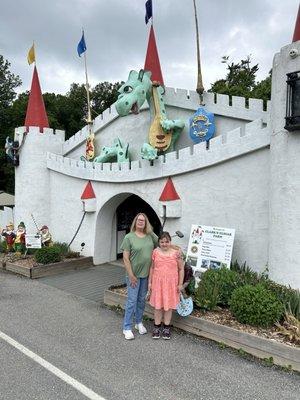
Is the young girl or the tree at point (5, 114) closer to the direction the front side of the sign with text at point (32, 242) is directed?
the young girl

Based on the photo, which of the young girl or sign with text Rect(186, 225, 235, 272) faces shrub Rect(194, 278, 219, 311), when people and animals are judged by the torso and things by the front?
the sign with text

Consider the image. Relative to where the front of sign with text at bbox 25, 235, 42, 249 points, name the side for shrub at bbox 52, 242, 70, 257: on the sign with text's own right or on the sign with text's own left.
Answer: on the sign with text's own left

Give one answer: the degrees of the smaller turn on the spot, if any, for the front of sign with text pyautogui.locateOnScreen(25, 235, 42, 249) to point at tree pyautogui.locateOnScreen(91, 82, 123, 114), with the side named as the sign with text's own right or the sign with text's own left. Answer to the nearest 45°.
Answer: approximately 180°

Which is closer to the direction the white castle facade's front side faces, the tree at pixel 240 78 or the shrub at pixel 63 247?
the shrub

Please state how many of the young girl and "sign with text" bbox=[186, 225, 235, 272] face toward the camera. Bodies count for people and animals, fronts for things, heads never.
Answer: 2

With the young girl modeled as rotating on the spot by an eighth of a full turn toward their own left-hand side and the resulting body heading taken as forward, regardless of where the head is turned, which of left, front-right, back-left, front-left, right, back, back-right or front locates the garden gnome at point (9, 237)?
back

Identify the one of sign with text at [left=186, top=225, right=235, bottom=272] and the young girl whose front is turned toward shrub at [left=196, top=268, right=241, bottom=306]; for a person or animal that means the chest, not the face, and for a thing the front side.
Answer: the sign with text
